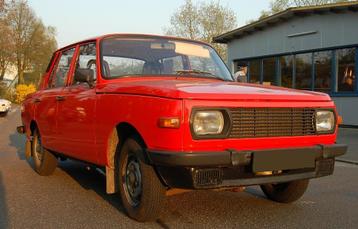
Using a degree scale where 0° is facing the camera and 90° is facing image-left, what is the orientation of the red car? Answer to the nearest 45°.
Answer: approximately 315°

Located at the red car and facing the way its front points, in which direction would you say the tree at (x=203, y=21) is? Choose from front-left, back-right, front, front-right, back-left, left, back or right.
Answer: back-left
